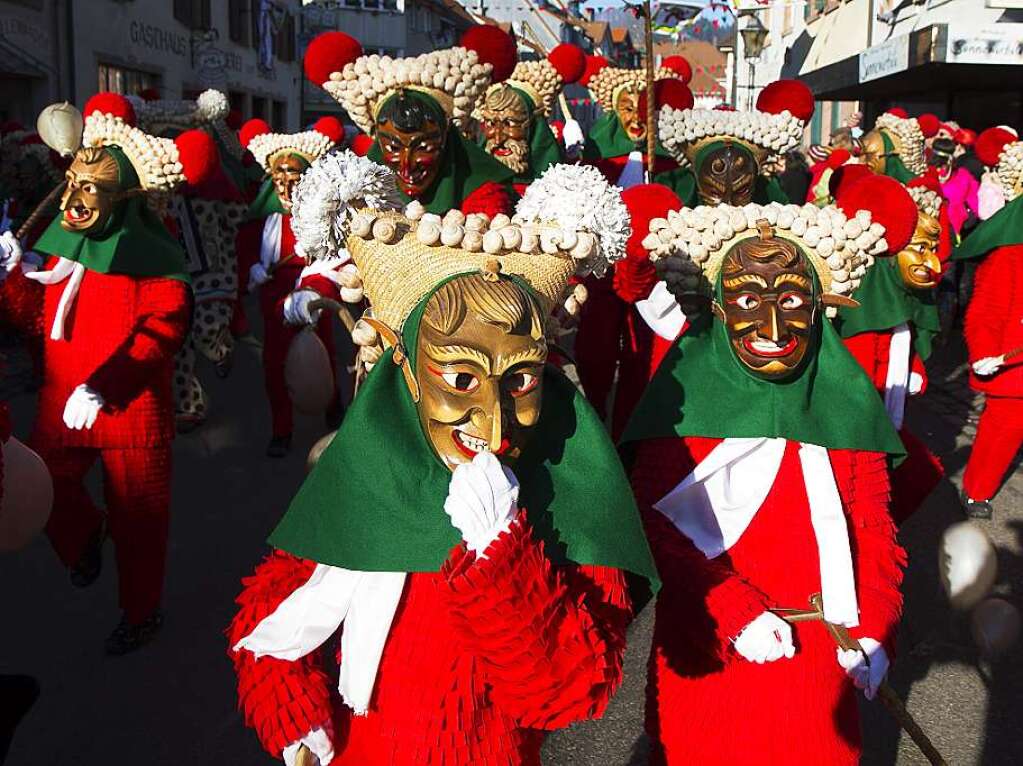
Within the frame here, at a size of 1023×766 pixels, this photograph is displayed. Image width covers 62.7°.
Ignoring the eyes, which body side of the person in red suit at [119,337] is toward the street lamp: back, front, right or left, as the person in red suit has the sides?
back

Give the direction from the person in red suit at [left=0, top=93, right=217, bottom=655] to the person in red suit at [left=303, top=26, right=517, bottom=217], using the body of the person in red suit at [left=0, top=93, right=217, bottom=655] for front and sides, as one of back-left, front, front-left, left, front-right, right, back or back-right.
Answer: back-left

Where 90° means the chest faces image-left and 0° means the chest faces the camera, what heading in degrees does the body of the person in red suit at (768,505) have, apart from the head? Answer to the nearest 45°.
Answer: approximately 0°

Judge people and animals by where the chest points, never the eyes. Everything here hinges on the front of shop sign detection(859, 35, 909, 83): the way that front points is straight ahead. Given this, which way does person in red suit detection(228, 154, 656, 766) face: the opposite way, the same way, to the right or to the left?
to the left

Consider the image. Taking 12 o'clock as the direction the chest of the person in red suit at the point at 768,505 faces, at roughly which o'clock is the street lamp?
The street lamp is roughly at 6 o'clock from the person in red suit.

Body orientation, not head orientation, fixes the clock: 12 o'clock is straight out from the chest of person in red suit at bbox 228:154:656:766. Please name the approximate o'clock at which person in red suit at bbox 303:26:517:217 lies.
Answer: person in red suit at bbox 303:26:517:217 is roughly at 6 o'clock from person in red suit at bbox 228:154:656:766.

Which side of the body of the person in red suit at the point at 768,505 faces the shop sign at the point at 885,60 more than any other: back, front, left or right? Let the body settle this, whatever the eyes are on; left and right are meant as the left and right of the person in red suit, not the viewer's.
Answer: back

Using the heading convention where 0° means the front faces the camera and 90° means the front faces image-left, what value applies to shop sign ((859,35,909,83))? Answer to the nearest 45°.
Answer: approximately 45°

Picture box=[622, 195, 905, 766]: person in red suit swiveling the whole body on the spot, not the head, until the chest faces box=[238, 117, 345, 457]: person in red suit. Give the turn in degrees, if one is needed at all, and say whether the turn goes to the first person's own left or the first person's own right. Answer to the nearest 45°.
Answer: approximately 135° to the first person's own right

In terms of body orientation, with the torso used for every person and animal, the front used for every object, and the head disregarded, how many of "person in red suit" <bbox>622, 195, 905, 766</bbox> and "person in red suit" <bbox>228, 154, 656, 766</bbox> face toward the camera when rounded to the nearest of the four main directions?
2

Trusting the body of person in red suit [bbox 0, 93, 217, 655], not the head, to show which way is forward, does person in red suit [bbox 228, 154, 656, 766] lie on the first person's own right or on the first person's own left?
on the first person's own left
